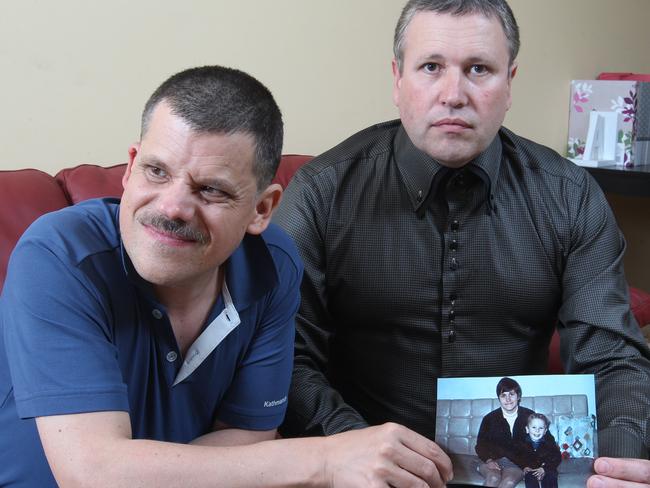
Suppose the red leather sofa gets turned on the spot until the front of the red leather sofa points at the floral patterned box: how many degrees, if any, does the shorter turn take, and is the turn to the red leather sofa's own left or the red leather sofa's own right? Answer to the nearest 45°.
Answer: approximately 135° to the red leather sofa's own left

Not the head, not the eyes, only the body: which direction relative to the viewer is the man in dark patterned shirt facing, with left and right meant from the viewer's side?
facing the viewer

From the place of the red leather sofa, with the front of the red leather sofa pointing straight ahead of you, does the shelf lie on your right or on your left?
on your left

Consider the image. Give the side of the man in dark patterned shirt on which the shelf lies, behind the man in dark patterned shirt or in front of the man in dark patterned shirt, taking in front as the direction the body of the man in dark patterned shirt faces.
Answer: behind

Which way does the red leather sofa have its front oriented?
toward the camera

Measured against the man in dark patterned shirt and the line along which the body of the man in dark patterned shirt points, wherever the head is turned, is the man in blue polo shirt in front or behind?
in front
